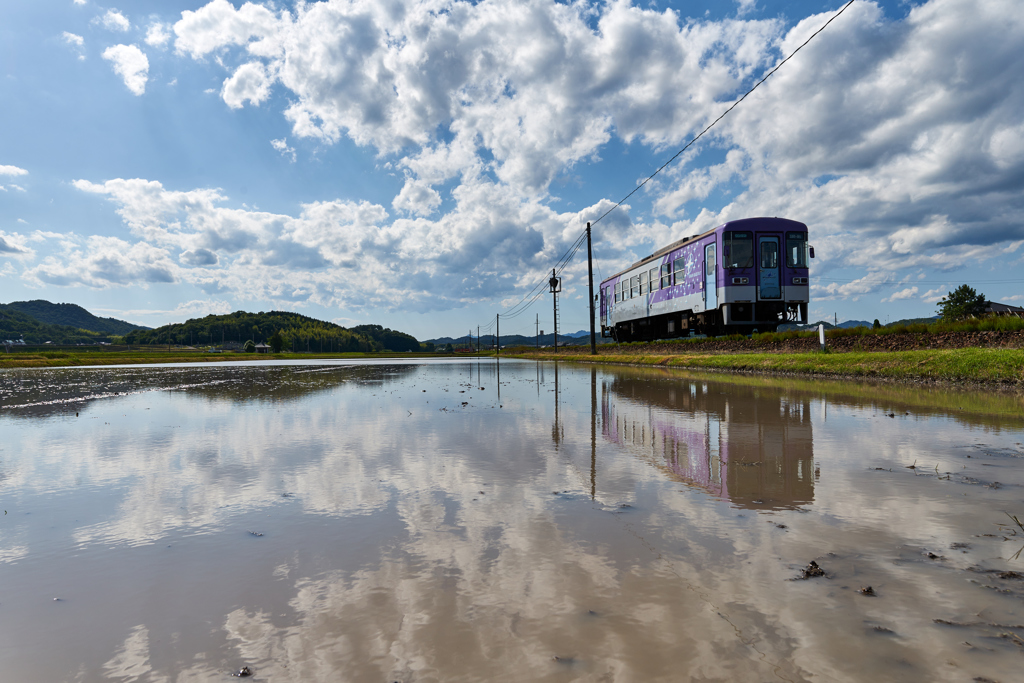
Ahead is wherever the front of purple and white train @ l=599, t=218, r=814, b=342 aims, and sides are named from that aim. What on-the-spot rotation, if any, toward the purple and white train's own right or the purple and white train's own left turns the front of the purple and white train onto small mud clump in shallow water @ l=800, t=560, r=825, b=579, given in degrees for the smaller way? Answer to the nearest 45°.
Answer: approximately 45° to the purple and white train's own right

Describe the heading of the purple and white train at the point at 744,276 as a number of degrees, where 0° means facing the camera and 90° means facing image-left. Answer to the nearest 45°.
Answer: approximately 315°
